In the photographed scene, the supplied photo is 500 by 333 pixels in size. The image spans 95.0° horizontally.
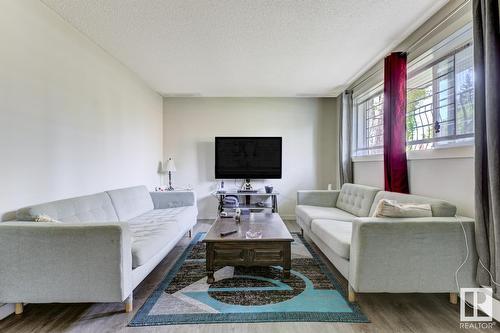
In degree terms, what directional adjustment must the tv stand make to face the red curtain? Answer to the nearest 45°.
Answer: approximately 45° to its left

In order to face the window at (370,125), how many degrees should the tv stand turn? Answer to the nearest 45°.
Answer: approximately 90° to its left

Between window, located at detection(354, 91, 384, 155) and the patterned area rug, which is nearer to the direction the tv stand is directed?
the patterned area rug

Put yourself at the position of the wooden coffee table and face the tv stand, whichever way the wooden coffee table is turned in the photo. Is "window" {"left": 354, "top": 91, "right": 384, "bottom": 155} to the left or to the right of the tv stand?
right

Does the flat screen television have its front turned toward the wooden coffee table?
yes

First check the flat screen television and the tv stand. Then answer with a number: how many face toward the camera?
2

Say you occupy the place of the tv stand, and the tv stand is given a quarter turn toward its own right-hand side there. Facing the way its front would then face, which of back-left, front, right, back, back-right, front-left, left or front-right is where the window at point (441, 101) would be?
back-left

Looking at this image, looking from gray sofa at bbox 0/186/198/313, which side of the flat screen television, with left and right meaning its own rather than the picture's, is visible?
front

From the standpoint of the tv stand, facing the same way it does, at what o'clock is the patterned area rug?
The patterned area rug is roughly at 12 o'clock from the tv stand.

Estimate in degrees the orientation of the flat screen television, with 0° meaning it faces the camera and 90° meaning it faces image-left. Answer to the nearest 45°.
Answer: approximately 0°
